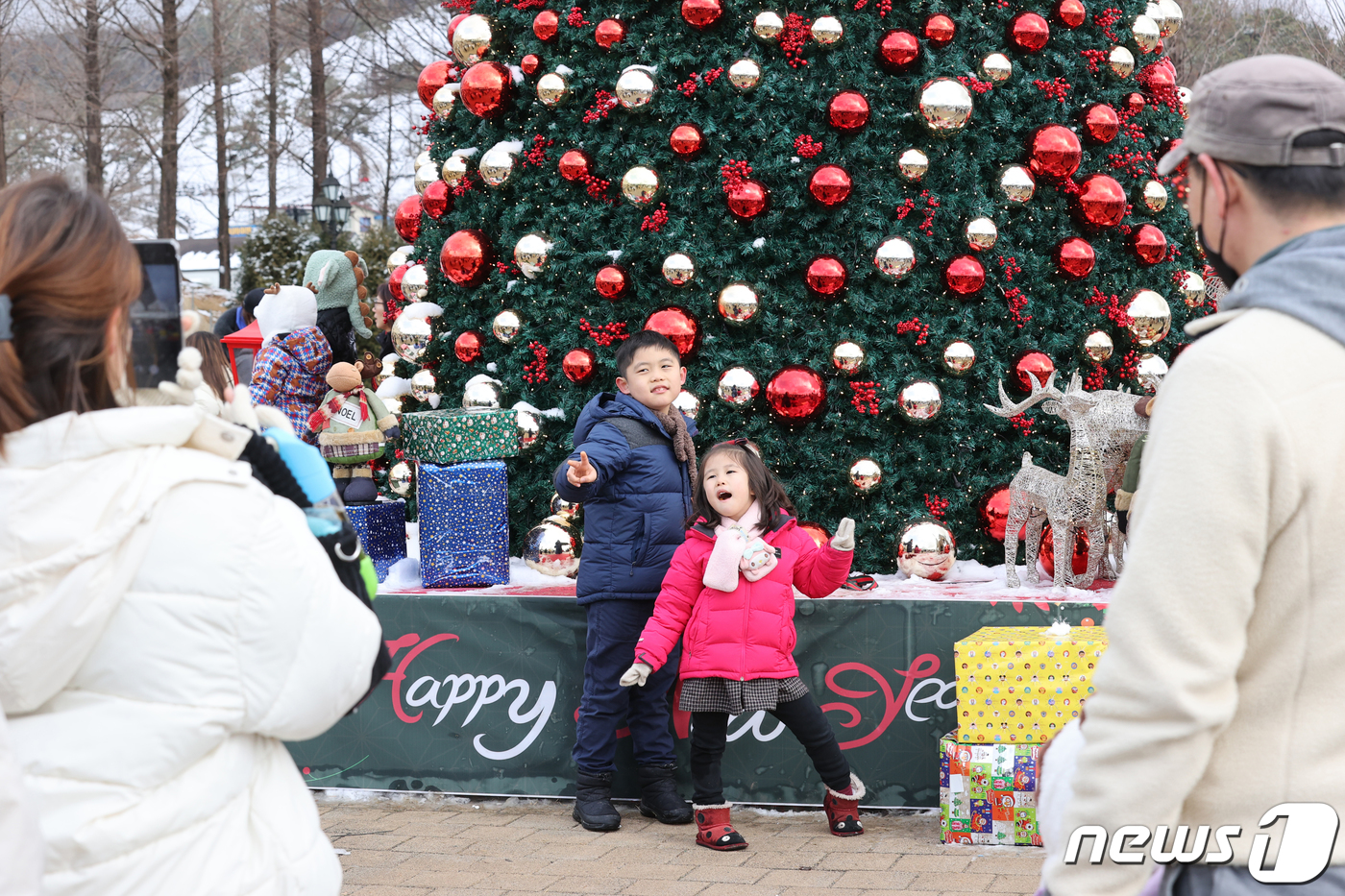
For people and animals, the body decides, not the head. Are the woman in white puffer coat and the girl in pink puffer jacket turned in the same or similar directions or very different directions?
very different directions

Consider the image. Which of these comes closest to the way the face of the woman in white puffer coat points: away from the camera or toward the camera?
away from the camera

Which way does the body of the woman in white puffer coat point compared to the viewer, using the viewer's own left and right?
facing away from the viewer and to the right of the viewer

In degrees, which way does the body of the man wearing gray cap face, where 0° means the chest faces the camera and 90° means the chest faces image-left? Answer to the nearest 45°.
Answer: approximately 135°

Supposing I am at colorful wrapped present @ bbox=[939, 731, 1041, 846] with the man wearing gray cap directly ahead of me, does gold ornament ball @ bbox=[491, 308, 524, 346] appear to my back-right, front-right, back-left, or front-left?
back-right

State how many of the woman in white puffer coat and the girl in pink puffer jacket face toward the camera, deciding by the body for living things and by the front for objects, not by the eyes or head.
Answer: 1

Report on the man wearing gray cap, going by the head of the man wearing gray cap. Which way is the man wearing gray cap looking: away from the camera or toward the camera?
away from the camera

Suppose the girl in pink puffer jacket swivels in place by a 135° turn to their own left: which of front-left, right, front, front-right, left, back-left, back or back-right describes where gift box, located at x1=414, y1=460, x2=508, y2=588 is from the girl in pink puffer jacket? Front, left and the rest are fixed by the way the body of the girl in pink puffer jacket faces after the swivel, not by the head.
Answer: left

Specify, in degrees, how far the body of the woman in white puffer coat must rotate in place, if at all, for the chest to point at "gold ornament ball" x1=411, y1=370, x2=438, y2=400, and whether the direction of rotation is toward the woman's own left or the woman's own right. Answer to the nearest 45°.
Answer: approximately 45° to the woman's own left
